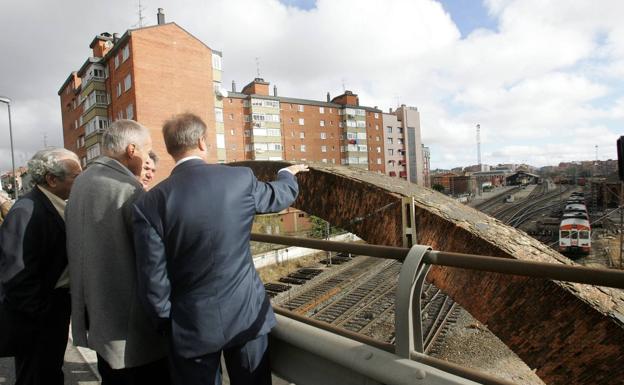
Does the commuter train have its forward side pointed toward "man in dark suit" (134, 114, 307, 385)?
yes

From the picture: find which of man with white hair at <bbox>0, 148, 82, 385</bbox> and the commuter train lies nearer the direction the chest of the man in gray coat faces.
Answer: the commuter train

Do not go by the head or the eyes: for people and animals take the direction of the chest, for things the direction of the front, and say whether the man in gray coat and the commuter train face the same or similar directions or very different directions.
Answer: very different directions

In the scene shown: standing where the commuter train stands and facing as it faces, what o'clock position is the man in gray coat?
The man in gray coat is roughly at 12 o'clock from the commuter train.

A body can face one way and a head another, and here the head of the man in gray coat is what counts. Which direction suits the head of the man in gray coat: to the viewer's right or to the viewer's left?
to the viewer's right

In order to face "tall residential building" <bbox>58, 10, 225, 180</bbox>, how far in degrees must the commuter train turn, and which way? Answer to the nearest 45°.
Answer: approximately 45° to its right

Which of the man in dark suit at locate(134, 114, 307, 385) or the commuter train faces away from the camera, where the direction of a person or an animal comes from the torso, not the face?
the man in dark suit

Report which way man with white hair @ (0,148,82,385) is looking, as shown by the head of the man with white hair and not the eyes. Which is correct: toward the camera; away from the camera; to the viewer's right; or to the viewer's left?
to the viewer's right

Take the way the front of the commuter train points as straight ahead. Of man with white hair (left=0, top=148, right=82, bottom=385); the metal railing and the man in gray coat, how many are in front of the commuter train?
3

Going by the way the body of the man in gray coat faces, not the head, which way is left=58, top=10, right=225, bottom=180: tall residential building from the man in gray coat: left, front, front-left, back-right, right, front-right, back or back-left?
front-left

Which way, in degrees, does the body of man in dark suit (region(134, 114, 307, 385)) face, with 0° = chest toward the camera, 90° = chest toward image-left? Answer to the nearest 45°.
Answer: approximately 180°

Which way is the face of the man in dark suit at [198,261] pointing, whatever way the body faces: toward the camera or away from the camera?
away from the camera

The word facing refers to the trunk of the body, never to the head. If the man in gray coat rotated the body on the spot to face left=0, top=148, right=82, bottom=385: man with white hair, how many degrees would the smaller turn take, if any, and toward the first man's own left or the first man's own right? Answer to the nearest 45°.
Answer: approximately 90° to the first man's own left
